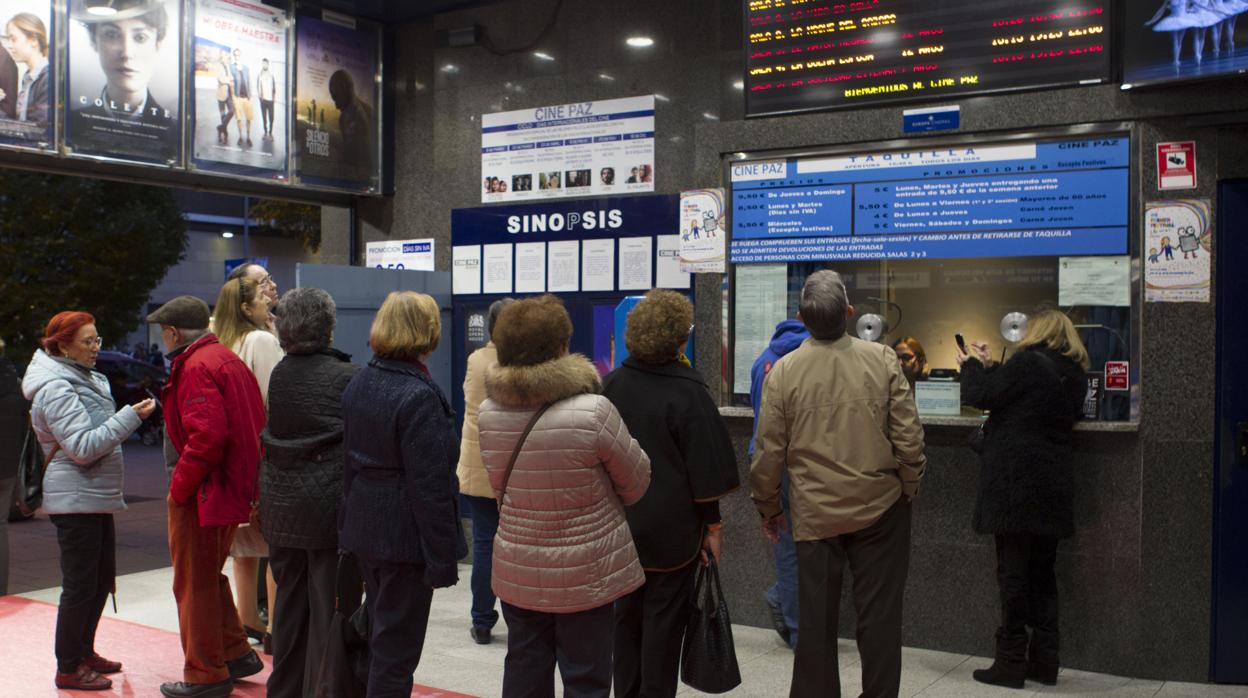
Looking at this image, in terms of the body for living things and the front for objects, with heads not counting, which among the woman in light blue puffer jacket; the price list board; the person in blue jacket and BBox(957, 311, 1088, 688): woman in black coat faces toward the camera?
the price list board

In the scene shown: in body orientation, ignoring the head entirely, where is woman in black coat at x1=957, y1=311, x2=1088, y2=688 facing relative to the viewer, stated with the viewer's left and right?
facing away from the viewer and to the left of the viewer

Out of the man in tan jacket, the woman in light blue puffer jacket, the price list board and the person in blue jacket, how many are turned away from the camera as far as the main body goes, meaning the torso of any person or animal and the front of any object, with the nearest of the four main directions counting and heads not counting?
2

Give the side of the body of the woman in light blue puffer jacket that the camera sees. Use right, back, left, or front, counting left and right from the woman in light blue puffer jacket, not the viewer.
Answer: right

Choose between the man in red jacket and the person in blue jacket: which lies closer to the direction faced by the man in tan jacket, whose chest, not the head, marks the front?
the person in blue jacket

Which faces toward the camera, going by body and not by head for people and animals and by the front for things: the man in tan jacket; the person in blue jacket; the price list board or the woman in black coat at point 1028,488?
the price list board

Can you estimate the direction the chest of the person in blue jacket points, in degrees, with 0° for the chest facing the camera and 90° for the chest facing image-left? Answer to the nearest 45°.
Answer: approximately 180°

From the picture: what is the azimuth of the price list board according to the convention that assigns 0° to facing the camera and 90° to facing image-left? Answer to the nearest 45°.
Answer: approximately 0°

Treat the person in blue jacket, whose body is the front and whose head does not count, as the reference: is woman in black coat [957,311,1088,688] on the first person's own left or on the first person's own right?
on the first person's own right

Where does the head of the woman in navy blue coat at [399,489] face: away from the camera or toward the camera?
away from the camera

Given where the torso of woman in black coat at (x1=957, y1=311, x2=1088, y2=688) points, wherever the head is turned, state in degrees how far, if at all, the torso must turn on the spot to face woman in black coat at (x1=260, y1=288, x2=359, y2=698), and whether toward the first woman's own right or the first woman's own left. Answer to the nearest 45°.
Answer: approximately 90° to the first woman's own left

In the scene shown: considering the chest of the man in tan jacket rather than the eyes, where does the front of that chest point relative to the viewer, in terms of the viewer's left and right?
facing away from the viewer

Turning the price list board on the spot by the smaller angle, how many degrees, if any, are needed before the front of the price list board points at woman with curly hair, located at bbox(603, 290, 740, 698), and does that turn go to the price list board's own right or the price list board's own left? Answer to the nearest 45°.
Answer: approximately 45° to the price list board's own right
